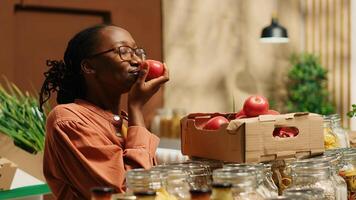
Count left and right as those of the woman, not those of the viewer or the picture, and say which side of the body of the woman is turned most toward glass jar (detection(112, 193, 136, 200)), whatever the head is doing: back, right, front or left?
right

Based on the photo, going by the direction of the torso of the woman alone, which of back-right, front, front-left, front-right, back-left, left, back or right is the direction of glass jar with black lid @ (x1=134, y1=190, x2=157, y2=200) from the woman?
right

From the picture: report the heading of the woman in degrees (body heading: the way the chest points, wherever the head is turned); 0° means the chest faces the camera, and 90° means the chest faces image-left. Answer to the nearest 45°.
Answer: approximately 270°

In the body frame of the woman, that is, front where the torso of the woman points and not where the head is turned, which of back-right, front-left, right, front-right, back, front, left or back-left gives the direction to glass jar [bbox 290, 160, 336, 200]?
front-right

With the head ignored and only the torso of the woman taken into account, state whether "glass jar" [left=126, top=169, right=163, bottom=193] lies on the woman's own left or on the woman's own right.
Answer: on the woman's own right

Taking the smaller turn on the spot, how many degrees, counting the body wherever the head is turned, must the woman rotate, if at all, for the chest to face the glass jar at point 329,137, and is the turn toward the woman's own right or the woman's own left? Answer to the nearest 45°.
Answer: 0° — they already face it

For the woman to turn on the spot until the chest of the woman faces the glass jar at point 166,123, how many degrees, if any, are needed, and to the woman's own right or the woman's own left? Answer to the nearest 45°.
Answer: approximately 90° to the woman's own left

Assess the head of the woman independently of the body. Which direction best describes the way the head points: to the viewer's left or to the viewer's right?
to the viewer's right

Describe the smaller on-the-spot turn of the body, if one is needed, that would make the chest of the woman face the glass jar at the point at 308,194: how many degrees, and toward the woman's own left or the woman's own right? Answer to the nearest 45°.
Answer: approximately 45° to the woman's own right
